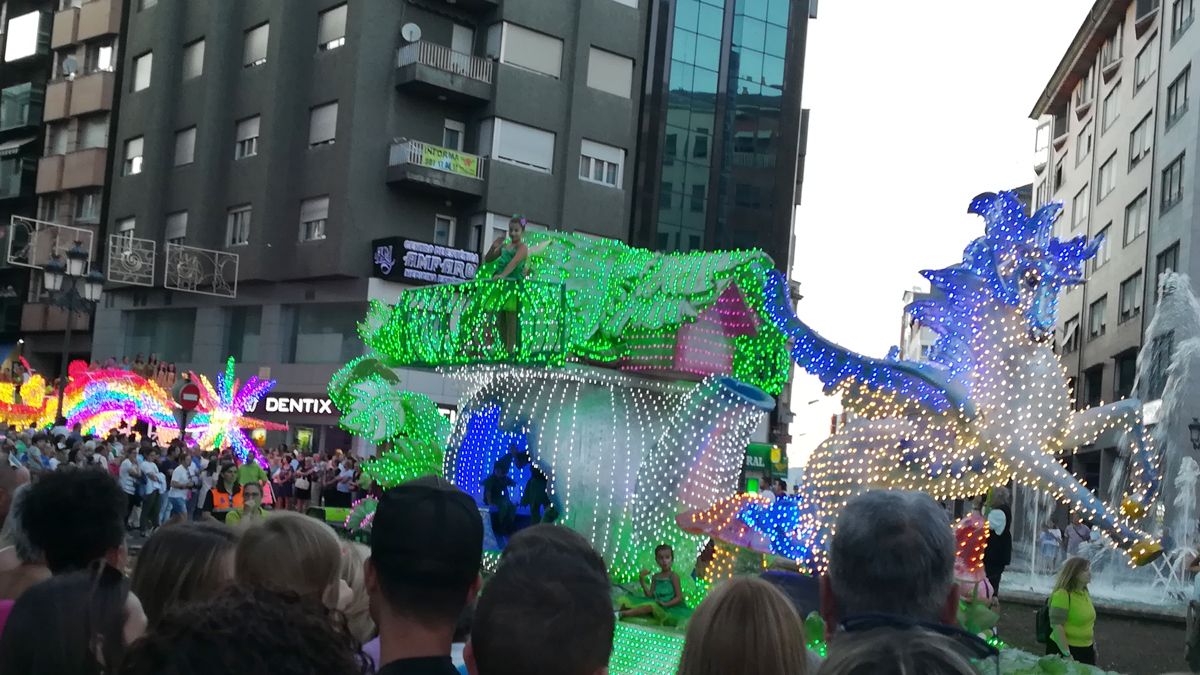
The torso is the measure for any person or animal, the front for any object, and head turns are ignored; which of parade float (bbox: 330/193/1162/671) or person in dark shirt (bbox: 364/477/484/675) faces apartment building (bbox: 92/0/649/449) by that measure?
the person in dark shirt

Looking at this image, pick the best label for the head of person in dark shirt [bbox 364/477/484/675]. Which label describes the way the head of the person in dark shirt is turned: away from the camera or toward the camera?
away from the camera

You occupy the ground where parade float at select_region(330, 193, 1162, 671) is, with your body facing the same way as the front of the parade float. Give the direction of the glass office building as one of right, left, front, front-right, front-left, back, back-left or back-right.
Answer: left

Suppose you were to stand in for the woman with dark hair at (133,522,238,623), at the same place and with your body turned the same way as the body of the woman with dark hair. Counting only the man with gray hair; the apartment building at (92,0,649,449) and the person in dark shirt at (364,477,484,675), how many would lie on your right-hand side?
2

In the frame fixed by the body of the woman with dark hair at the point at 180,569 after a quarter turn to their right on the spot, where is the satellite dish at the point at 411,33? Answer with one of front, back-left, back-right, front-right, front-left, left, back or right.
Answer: back-left

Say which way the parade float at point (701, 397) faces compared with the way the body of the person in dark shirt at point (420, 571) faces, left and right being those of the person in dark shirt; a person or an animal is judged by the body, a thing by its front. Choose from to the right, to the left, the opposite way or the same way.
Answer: to the right

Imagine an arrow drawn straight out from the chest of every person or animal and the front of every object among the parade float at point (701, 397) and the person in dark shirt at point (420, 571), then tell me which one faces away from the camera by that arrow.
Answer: the person in dark shirt

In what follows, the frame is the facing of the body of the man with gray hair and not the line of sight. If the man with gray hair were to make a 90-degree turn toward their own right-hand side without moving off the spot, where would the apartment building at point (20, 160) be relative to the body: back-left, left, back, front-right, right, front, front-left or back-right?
back-left

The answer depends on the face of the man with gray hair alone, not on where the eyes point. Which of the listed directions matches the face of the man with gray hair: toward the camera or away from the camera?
away from the camera

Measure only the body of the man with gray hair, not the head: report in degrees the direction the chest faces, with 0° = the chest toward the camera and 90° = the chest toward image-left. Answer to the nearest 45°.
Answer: approximately 180°

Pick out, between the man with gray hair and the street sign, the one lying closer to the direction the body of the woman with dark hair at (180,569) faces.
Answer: the street sign

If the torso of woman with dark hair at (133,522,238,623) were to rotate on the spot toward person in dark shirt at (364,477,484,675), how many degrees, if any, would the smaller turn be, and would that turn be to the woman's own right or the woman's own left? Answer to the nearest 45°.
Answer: approximately 90° to the woman's own right

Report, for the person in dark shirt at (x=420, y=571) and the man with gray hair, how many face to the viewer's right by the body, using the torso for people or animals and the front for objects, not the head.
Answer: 0

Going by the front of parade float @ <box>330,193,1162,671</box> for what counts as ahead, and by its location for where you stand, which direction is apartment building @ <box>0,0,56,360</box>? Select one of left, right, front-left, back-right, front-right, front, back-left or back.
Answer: back-left

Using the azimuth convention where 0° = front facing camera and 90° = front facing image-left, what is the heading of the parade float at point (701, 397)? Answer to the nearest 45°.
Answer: approximately 270°

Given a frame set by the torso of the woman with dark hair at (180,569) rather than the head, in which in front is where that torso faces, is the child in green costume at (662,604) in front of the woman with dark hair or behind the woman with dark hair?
in front

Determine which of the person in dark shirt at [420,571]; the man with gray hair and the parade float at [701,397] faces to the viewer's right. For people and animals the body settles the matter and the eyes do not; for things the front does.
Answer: the parade float

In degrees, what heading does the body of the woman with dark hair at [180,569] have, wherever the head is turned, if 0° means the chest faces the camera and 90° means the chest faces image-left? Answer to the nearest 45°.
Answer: approximately 225°
